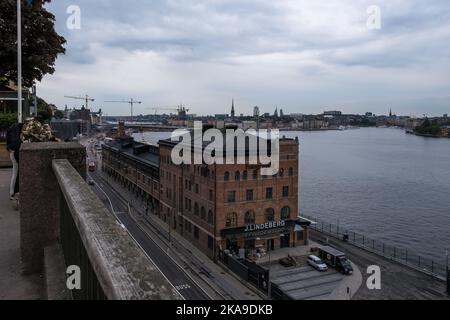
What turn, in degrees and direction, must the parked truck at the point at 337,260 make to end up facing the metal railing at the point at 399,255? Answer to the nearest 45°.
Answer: approximately 90° to its left

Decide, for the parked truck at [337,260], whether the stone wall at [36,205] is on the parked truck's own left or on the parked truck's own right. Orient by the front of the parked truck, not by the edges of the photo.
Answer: on the parked truck's own right

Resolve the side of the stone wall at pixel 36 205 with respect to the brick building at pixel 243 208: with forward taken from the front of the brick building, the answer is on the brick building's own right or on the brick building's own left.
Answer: on the brick building's own right

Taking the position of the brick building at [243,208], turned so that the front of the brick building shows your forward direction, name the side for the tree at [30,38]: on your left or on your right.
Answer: on your right

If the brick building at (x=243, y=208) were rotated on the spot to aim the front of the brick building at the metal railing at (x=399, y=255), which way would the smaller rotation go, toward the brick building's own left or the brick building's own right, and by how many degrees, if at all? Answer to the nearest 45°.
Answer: approximately 45° to the brick building's own left

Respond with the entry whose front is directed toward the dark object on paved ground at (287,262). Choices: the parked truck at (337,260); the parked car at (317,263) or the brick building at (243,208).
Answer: the brick building

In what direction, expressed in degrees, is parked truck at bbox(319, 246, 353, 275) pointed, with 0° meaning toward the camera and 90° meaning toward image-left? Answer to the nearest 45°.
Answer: approximately 315°

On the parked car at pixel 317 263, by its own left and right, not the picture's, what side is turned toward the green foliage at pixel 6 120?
right
